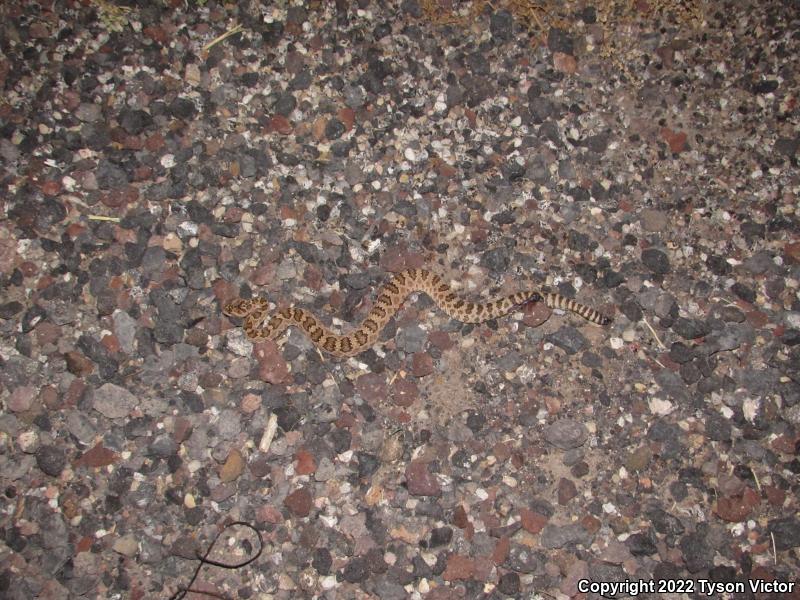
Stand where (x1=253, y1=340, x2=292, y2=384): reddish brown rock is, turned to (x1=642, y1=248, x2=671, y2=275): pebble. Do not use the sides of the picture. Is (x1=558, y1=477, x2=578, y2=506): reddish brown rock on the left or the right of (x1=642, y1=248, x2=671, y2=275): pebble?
right

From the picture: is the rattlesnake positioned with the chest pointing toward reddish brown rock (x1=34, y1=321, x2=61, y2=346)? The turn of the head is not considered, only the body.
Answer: yes

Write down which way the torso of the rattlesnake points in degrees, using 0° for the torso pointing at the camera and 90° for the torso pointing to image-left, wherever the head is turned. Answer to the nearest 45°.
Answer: approximately 90°

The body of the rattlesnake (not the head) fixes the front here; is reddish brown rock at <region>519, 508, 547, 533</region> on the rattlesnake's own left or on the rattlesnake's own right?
on the rattlesnake's own left

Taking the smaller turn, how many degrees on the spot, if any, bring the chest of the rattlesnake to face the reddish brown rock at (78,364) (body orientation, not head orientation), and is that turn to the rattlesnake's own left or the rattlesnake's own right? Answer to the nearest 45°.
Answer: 0° — it already faces it

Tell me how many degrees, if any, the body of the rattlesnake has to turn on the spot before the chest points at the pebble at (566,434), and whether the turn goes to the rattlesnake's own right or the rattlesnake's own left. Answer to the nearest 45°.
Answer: approximately 135° to the rattlesnake's own left

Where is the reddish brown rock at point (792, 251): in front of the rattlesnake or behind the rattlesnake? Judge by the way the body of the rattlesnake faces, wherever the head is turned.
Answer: behind

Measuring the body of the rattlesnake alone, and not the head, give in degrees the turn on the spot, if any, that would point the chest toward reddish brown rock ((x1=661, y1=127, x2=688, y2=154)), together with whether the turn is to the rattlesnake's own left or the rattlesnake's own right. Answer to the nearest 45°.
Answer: approximately 135° to the rattlesnake's own right
